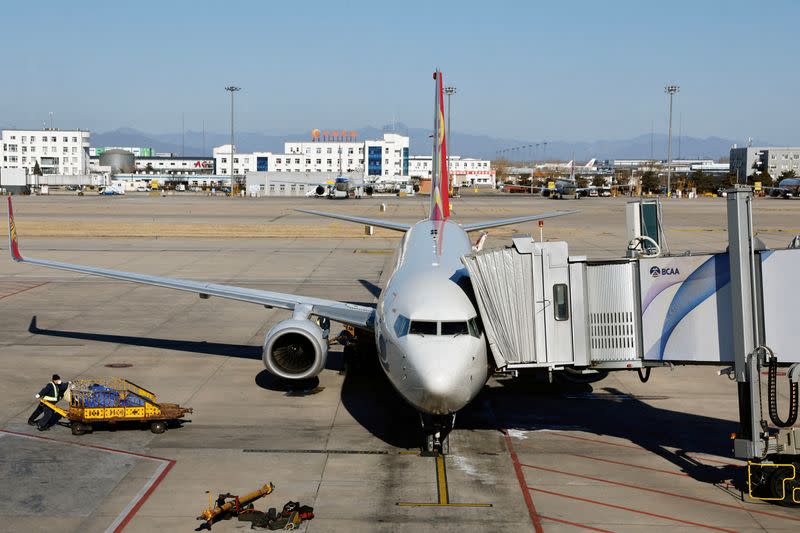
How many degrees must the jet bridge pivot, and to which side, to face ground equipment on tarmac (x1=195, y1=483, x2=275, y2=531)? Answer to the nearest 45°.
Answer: approximately 45° to its left

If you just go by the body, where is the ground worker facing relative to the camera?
to the viewer's right

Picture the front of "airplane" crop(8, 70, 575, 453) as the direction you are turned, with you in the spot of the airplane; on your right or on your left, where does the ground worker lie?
on your right

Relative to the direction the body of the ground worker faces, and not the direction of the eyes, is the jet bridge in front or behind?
in front

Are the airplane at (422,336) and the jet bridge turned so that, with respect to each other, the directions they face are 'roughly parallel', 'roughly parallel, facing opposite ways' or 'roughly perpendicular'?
roughly perpendicular

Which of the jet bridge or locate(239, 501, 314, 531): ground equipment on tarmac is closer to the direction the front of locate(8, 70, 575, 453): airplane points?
the ground equipment on tarmac

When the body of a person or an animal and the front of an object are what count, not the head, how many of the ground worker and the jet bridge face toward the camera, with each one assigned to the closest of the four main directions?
0

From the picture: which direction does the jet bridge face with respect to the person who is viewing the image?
facing to the left of the viewer
